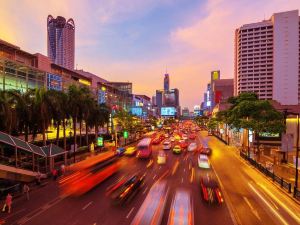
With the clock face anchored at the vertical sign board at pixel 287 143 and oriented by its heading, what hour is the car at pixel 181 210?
The car is roughly at 1 o'clock from the vertical sign board.

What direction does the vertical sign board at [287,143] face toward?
toward the camera

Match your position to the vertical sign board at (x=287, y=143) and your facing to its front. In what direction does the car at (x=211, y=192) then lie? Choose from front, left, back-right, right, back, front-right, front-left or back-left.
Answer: front-right

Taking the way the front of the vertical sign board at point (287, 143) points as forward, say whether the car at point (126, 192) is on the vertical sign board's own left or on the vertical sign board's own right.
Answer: on the vertical sign board's own right
